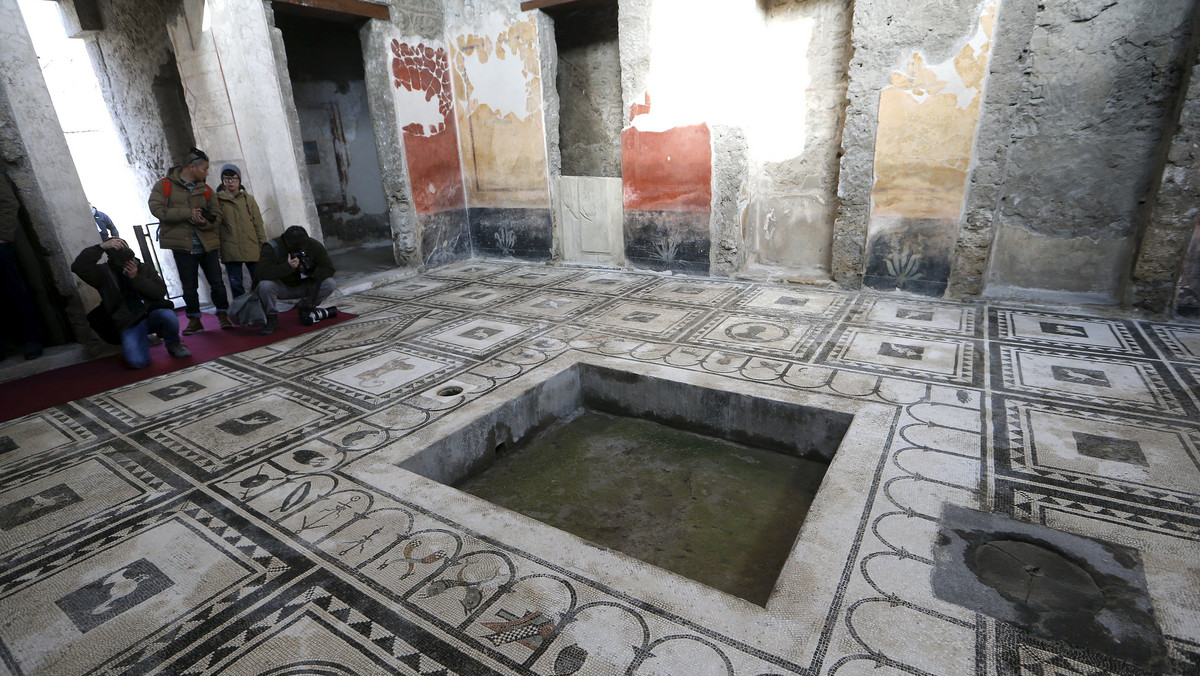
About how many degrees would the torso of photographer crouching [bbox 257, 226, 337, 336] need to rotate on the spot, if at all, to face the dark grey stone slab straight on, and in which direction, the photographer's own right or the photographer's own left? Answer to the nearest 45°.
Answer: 0° — they already face it

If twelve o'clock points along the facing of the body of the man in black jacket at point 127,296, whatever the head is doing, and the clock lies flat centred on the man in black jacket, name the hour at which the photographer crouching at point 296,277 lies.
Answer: The photographer crouching is roughly at 10 o'clock from the man in black jacket.

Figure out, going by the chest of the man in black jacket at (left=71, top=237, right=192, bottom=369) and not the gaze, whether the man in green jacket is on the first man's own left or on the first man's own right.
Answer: on the first man's own left

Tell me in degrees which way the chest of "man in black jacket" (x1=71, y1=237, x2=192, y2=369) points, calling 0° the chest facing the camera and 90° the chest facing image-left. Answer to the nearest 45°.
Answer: approximately 315°

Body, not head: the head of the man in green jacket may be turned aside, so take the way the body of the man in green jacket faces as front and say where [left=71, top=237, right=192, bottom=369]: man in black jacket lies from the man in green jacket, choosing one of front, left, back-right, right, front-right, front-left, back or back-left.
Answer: front-right

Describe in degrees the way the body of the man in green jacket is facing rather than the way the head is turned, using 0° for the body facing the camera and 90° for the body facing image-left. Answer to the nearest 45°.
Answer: approximately 0°

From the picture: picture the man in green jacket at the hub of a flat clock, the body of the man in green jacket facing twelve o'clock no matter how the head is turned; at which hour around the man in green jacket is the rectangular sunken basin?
The rectangular sunken basin is roughly at 11 o'clock from the man in green jacket.
